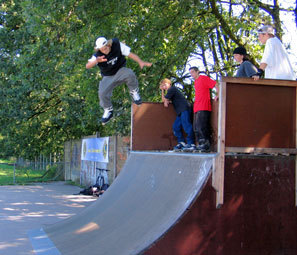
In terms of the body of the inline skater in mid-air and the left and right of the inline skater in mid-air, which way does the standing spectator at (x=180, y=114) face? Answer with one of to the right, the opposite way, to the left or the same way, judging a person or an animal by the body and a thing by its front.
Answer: to the right

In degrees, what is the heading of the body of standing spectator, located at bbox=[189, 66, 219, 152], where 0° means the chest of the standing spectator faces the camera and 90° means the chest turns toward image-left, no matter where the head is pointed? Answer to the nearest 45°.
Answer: approximately 45°

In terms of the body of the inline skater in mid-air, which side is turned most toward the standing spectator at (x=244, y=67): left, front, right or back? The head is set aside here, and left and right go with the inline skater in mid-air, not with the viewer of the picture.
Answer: left

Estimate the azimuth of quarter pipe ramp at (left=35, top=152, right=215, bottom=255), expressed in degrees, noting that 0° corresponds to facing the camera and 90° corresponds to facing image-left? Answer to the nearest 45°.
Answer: approximately 45°

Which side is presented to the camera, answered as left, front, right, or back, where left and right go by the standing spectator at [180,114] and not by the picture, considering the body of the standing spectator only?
left

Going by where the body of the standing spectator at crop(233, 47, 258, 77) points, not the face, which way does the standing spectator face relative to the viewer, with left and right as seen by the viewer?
facing to the left of the viewer
